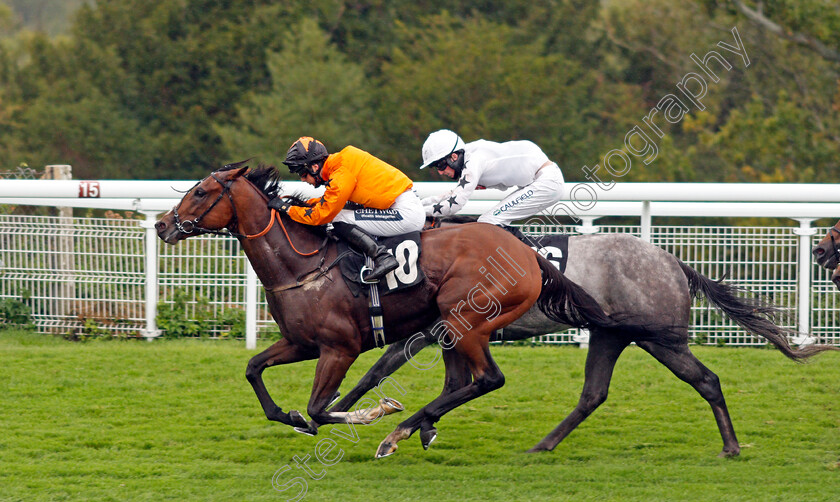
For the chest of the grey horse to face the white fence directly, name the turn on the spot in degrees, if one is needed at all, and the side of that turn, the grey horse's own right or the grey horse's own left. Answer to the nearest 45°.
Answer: approximately 45° to the grey horse's own right

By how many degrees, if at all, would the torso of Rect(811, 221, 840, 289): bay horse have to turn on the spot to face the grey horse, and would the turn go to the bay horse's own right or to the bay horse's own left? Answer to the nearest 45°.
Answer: approximately 45° to the bay horse's own left

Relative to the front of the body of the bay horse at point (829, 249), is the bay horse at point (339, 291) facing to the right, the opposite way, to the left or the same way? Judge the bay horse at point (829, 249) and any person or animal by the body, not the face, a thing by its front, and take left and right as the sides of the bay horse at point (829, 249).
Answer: the same way

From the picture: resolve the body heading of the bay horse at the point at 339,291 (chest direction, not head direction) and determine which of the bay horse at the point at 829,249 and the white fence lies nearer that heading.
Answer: the white fence

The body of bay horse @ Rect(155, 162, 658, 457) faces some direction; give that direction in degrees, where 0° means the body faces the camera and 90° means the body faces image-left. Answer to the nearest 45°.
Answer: approximately 90°

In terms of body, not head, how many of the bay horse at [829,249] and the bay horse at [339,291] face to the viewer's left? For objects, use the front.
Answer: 2

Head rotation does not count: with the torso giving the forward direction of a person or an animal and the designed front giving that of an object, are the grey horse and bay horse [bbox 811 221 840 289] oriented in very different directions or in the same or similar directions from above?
same or similar directions

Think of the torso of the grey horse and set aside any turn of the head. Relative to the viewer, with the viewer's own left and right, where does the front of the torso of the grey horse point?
facing to the left of the viewer

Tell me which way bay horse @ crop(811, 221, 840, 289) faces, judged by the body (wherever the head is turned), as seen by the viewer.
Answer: to the viewer's left

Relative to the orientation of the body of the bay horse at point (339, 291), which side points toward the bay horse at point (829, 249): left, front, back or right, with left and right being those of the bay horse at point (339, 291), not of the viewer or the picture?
back

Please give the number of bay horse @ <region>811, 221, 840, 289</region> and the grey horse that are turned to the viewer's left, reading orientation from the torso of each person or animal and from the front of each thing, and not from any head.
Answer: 2

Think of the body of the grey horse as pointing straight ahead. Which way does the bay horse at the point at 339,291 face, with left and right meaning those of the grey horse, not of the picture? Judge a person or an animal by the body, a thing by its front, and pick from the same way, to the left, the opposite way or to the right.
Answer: the same way

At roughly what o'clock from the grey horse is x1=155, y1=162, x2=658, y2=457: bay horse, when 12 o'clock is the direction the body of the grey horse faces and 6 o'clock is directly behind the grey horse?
The bay horse is roughly at 11 o'clock from the grey horse.

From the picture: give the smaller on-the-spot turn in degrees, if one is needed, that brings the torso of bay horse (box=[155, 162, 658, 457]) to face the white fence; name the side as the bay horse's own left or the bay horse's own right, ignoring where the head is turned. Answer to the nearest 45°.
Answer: approximately 45° to the bay horse's own right

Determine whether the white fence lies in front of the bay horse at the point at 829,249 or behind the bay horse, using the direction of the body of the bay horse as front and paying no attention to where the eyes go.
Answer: in front

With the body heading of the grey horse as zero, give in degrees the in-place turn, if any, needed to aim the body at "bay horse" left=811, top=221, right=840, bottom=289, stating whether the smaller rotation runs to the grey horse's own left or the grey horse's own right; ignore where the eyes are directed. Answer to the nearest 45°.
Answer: approximately 135° to the grey horse's own right
